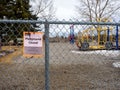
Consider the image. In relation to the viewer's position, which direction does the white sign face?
facing the viewer

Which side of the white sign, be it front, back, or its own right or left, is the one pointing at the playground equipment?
back
